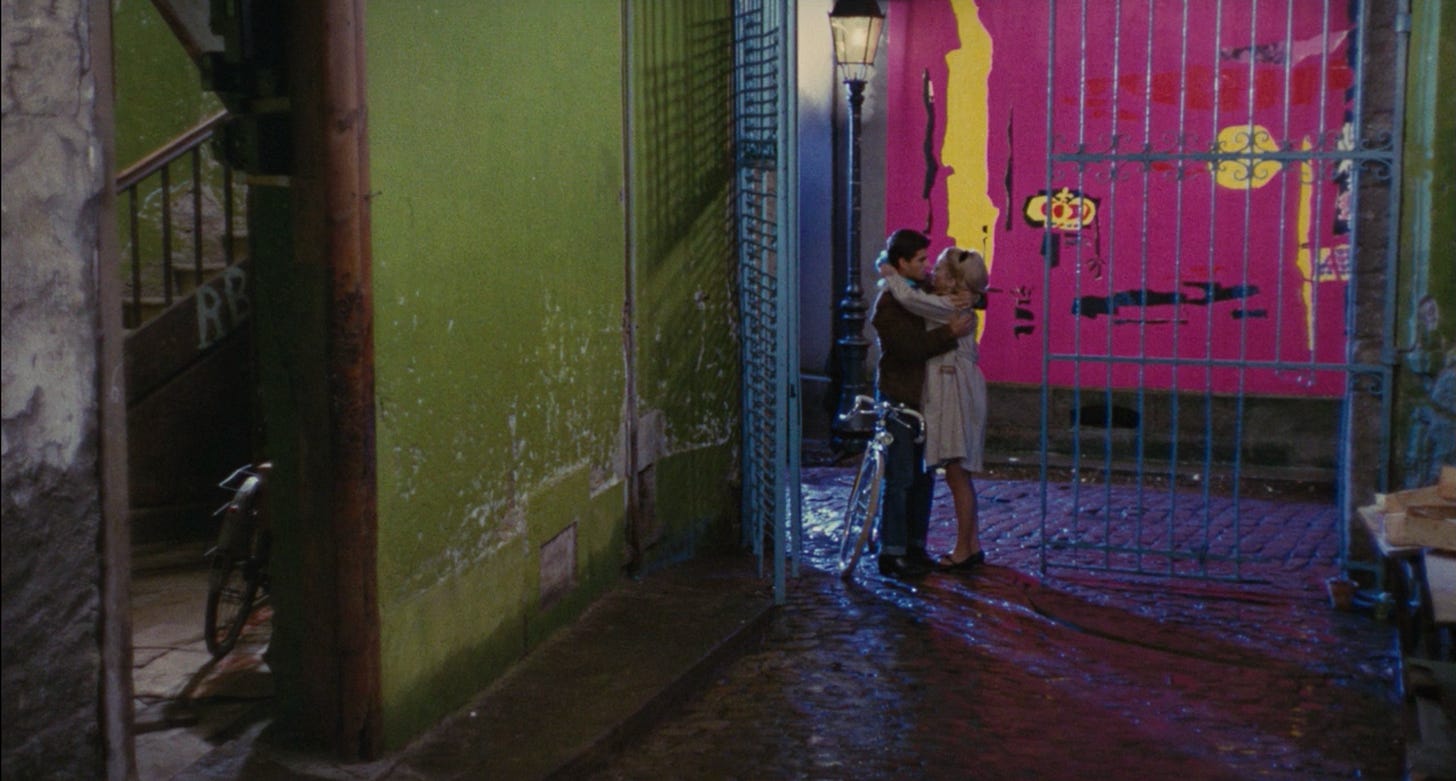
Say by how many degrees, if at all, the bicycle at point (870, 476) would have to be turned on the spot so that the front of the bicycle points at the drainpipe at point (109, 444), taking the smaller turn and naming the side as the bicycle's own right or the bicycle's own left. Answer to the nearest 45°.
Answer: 0° — it already faces it

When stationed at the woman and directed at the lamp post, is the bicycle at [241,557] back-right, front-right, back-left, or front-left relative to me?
back-left

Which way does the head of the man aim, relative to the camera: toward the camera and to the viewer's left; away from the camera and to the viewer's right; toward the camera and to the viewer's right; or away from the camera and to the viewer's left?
toward the camera and to the viewer's right

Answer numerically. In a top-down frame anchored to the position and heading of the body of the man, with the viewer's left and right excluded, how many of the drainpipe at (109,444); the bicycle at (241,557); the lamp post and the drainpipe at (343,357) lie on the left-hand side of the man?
1

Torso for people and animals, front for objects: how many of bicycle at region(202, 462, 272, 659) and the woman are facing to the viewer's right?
0

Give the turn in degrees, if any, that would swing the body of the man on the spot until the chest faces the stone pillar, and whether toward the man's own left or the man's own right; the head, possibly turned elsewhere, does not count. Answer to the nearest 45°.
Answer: approximately 90° to the man's own right

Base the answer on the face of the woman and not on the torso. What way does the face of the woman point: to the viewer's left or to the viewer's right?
to the viewer's left

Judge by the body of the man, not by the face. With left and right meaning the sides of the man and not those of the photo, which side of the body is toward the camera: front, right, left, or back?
right

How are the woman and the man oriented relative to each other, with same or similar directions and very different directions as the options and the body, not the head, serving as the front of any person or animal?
very different directions

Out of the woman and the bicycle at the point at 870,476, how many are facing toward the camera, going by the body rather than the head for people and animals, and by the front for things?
1

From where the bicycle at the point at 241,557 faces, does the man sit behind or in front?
behind

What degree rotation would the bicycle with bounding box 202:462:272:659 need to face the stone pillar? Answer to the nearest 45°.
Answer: approximately 45° to its left

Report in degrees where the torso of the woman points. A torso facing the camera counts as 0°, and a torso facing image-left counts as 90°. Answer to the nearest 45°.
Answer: approximately 90°
